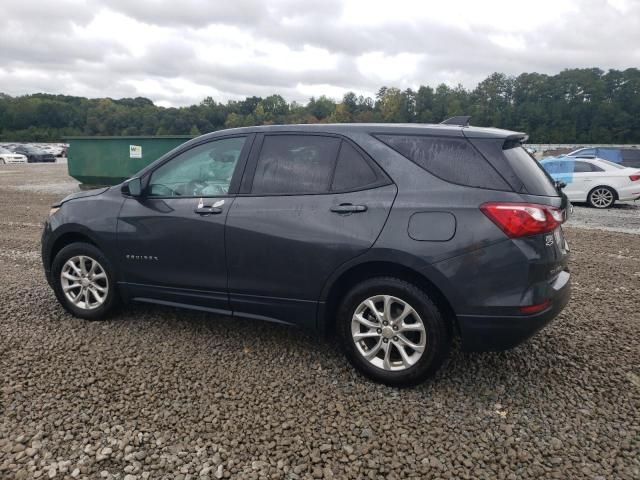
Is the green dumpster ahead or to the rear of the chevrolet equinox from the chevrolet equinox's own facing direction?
ahead

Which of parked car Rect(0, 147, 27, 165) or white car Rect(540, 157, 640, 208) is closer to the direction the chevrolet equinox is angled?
the parked car

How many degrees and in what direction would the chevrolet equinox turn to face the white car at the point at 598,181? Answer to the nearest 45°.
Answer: approximately 90° to its right

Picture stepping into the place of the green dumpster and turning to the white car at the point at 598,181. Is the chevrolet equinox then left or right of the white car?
right

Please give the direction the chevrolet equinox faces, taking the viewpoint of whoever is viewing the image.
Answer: facing away from the viewer and to the left of the viewer

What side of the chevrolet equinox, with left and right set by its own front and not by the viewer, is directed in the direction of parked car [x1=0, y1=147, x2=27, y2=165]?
front

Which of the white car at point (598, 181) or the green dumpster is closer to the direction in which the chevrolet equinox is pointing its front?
the green dumpster
